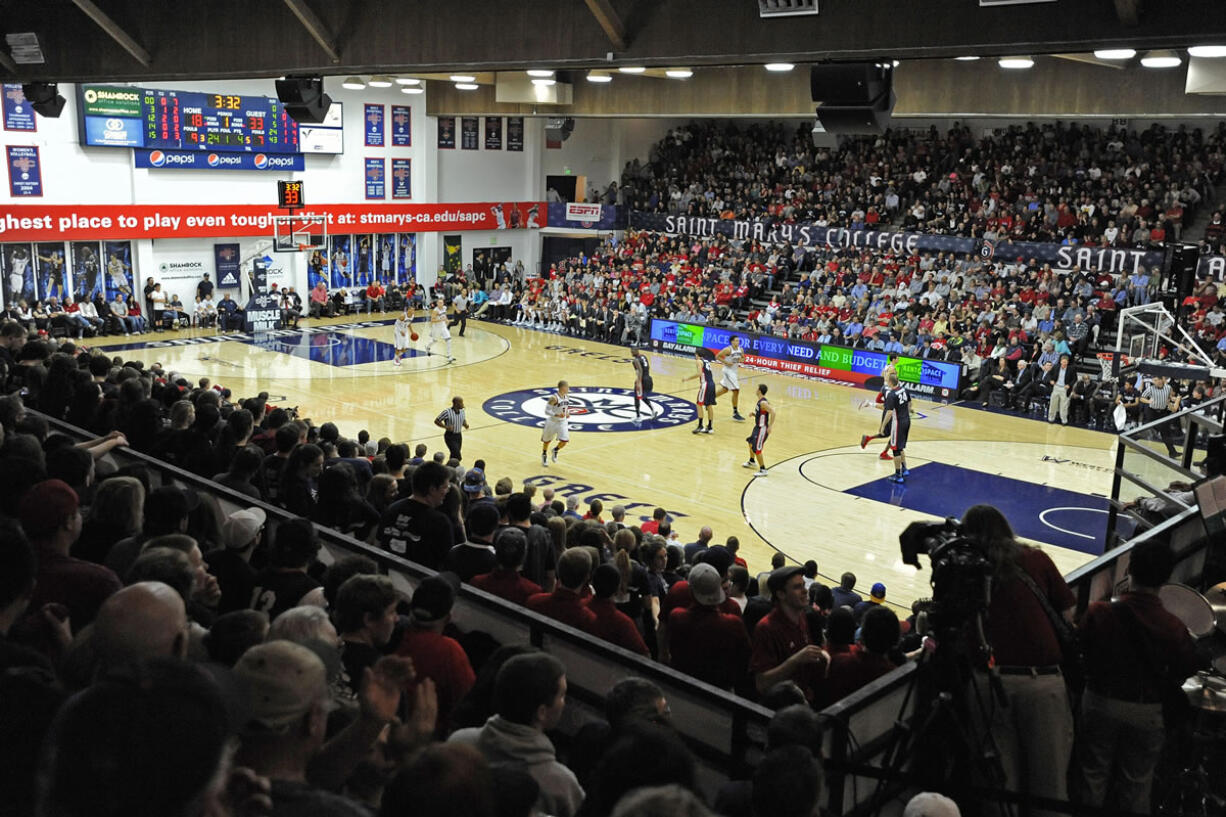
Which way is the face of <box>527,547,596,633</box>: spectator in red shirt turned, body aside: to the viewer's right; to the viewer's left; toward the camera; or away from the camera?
away from the camera

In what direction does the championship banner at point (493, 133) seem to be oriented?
toward the camera

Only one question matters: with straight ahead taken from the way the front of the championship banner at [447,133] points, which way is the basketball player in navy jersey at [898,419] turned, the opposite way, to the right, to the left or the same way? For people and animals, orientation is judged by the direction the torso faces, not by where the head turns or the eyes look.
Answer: the opposite way

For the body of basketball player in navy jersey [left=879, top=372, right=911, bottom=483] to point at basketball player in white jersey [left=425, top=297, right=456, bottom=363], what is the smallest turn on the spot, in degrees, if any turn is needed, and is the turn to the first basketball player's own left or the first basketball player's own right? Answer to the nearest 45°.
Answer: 0° — they already face them

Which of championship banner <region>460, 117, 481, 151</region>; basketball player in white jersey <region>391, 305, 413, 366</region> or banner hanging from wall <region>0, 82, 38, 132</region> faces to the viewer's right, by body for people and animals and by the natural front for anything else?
the basketball player in white jersey

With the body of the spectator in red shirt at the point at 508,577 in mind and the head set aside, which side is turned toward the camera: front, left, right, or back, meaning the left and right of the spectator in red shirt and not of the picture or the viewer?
back

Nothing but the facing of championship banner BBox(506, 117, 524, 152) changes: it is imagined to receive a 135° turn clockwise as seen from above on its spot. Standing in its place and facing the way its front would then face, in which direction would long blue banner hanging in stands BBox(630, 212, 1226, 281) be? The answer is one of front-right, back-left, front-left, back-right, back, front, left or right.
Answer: back

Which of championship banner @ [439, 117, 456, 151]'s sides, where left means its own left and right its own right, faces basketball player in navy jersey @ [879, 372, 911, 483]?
front

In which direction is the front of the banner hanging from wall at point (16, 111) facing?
toward the camera

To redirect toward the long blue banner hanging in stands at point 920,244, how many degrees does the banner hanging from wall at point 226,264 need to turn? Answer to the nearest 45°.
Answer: approximately 45° to its left

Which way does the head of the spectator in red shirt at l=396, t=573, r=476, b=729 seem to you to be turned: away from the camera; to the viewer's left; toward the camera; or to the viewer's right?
away from the camera

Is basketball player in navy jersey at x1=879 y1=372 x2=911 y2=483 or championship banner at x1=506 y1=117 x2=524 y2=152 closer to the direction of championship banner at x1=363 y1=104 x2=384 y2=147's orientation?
the basketball player in navy jersey

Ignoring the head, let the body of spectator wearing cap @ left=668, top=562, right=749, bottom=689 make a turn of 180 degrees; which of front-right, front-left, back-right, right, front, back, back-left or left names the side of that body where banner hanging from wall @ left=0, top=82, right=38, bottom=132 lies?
back-right

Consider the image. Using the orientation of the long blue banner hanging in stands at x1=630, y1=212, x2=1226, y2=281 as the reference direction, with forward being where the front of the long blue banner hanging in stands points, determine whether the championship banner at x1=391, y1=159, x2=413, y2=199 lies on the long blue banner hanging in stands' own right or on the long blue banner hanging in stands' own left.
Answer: on the long blue banner hanging in stands' own right

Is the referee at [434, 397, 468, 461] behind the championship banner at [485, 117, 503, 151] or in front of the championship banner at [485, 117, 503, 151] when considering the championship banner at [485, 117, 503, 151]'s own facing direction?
in front

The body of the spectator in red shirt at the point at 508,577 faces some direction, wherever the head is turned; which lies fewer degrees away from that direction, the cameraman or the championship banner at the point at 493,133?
the championship banner

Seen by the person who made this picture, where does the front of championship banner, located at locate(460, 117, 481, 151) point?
facing the viewer
